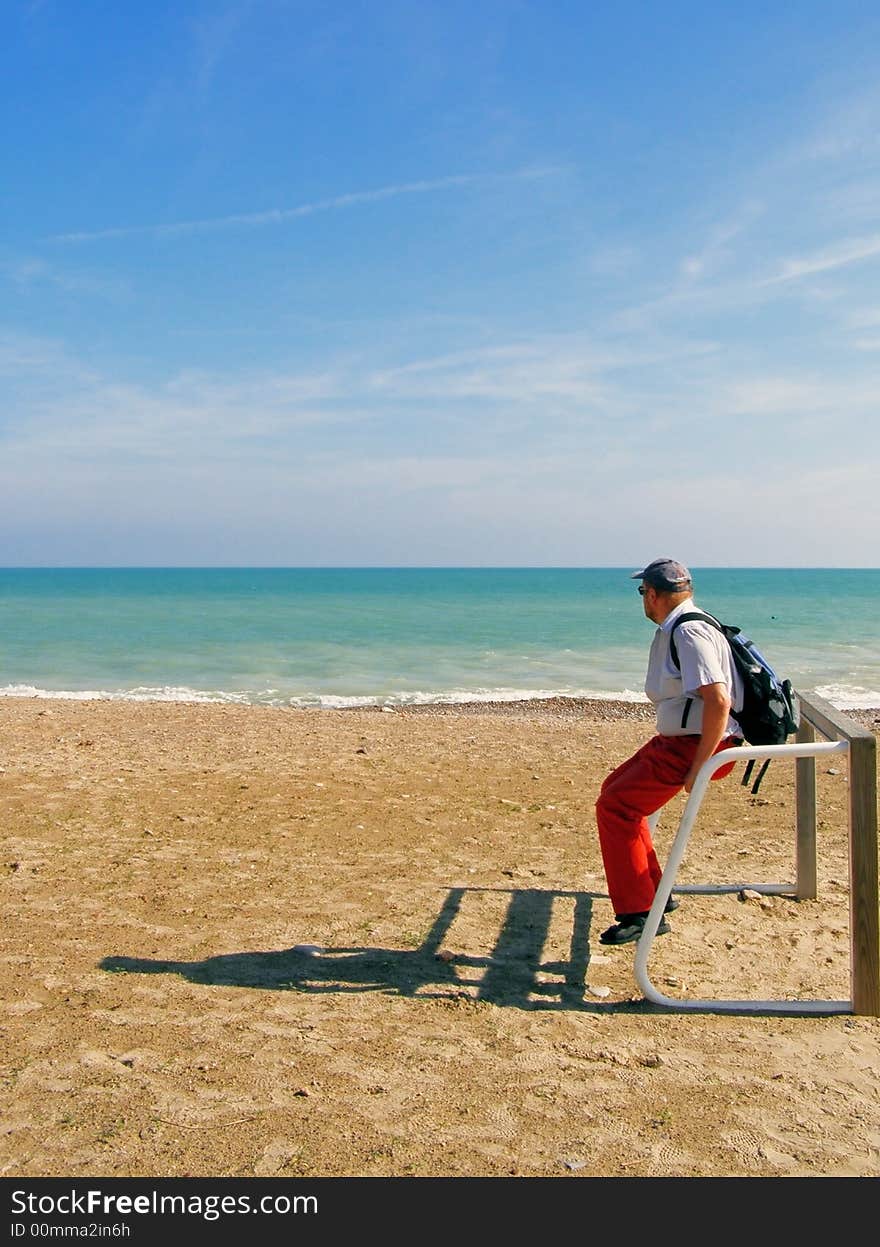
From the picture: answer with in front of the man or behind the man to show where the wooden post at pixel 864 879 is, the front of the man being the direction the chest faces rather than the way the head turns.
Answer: behind

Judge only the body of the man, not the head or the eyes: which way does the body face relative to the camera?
to the viewer's left

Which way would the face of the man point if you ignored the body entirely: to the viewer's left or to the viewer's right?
to the viewer's left

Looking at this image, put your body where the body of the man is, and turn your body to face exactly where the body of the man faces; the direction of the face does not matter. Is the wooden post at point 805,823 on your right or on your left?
on your right
